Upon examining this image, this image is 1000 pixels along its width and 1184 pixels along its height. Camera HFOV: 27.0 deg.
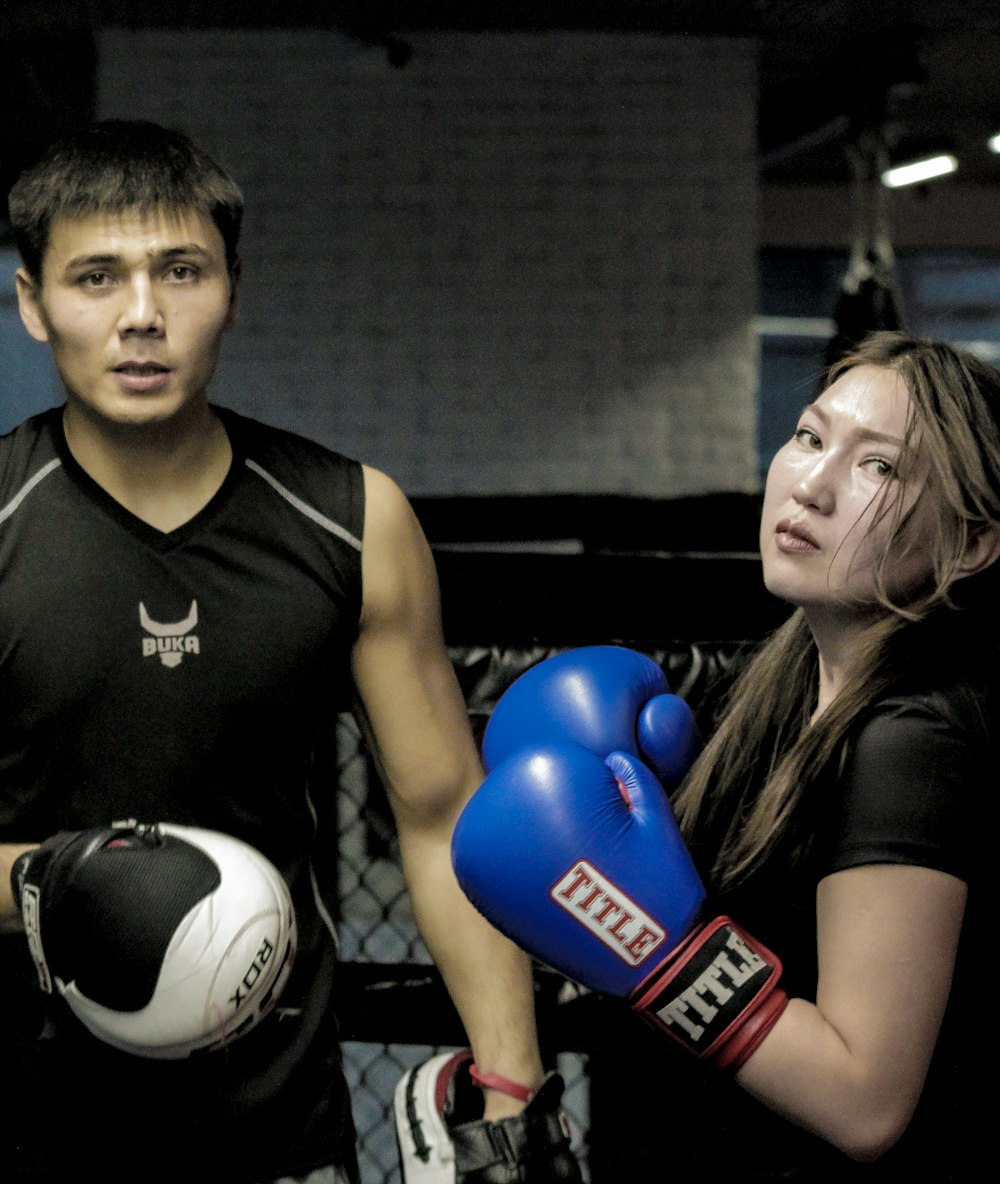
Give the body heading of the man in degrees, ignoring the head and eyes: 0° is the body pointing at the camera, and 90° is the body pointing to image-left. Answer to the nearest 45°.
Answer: approximately 0°

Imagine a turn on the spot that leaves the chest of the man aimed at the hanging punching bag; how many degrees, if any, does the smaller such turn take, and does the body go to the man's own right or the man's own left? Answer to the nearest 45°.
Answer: approximately 135° to the man's own left
